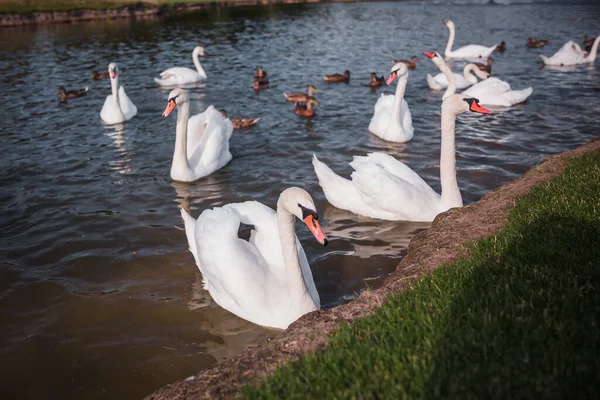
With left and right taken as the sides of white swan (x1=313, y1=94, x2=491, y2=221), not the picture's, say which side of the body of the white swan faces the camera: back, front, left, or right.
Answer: right

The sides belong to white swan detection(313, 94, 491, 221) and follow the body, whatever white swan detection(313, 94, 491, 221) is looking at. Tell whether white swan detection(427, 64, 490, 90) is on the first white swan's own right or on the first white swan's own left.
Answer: on the first white swan's own left

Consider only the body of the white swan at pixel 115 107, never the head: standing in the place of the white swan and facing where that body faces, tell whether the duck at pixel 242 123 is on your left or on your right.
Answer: on your left

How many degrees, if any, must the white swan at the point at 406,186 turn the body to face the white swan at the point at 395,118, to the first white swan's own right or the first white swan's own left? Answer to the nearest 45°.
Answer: approximately 90° to the first white swan's own left

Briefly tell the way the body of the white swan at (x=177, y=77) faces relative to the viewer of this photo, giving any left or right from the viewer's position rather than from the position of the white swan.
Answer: facing to the right of the viewer

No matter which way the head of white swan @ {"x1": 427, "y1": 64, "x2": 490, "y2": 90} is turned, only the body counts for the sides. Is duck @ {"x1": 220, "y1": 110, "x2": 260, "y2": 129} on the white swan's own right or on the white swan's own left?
on the white swan's own right

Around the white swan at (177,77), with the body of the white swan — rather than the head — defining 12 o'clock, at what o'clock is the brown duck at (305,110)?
The brown duck is roughly at 2 o'clock from the white swan.

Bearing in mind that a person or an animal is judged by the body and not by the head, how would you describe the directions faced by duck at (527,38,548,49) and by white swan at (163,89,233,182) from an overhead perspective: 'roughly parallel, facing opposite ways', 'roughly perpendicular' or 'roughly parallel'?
roughly perpendicular

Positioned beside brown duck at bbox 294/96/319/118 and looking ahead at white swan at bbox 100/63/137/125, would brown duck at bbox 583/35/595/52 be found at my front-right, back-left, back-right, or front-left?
back-right

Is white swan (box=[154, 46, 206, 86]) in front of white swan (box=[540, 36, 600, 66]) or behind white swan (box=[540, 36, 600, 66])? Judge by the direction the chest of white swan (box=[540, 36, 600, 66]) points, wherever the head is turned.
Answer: behind

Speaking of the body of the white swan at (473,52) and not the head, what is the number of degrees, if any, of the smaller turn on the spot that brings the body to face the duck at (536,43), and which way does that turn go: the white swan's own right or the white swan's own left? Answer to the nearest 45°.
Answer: approximately 135° to the white swan's own right

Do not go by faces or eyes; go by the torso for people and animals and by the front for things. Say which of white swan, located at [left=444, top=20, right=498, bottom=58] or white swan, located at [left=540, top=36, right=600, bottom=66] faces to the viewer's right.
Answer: white swan, located at [left=540, top=36, right=600, bottom=66]

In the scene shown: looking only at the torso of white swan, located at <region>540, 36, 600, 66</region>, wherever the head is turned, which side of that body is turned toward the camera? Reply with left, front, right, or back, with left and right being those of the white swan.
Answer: right

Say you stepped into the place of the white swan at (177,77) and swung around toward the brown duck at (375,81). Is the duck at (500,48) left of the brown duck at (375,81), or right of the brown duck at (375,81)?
left
